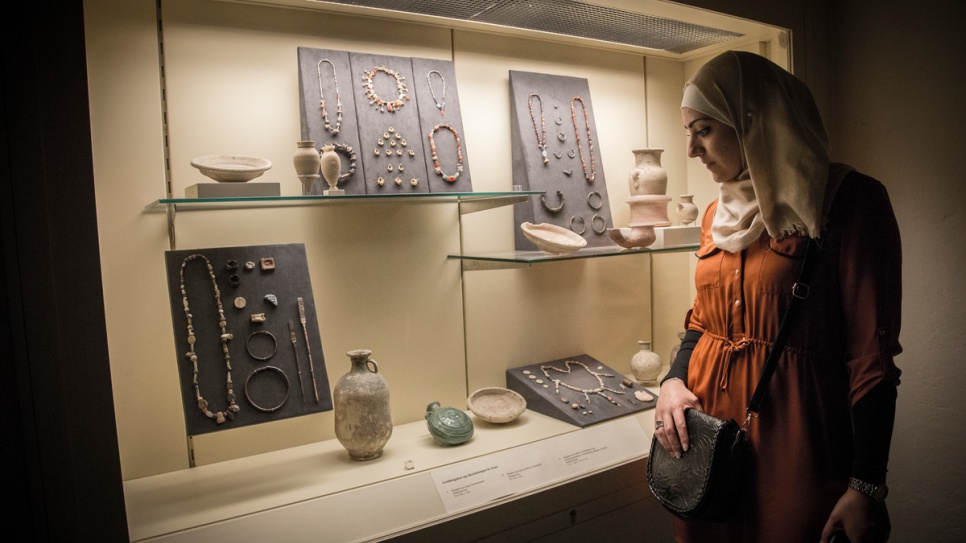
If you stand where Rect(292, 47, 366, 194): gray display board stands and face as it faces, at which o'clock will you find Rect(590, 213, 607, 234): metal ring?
The metal ring is roughly at 10 o'clock from the gray display board.

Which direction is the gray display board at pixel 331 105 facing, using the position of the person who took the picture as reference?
facing the viewer and to the right of the viewer

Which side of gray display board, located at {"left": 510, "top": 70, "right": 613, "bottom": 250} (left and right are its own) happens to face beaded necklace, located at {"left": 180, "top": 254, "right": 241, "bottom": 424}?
right

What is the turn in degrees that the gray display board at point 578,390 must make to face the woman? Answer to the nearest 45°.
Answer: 0° — it already faces them

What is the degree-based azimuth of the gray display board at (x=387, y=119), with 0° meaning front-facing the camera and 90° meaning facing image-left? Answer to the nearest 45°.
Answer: approximately 315°

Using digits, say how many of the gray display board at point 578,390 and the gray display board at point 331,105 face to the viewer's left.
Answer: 0

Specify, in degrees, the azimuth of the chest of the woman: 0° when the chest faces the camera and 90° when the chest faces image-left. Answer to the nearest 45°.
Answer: approximately 45°

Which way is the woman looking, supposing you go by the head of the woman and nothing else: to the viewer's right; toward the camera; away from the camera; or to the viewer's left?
to the viewer's left

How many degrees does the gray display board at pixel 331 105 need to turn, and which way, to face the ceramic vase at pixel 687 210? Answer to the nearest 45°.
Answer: approximately 45° to its left
